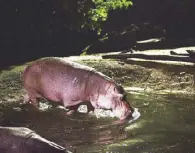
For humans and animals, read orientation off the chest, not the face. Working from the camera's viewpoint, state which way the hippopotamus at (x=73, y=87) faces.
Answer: facing to the right of the viewer

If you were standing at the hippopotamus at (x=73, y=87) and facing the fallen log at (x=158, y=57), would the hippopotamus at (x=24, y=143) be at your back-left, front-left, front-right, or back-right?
back-right

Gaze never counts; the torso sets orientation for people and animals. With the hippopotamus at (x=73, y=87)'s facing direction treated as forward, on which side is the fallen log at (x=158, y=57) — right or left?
on its left

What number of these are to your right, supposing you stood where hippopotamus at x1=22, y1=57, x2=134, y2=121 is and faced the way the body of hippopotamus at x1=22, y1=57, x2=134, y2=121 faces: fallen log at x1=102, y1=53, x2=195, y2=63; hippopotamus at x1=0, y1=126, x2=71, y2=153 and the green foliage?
1

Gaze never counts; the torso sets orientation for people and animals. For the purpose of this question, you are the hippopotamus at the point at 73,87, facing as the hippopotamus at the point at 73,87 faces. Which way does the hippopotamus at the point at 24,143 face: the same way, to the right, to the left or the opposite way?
the same way

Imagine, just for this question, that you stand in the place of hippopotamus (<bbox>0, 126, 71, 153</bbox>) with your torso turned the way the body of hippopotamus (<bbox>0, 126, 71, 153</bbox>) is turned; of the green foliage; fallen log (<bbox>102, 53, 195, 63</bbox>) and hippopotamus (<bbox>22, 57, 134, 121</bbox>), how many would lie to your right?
0

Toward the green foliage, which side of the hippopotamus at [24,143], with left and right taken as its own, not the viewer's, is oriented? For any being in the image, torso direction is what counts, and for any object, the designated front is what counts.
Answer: left

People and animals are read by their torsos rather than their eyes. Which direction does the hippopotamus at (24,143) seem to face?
to the viewer's right

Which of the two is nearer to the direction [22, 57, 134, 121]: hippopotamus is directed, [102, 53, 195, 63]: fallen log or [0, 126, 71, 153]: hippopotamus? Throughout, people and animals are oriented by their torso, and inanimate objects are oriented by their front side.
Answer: the fallen log

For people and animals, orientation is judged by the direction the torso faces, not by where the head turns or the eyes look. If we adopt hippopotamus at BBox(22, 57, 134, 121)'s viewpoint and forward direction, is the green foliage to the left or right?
on its left

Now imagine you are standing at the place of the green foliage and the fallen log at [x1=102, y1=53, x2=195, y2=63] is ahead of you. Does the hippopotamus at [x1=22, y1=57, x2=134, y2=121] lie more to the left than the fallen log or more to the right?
right
